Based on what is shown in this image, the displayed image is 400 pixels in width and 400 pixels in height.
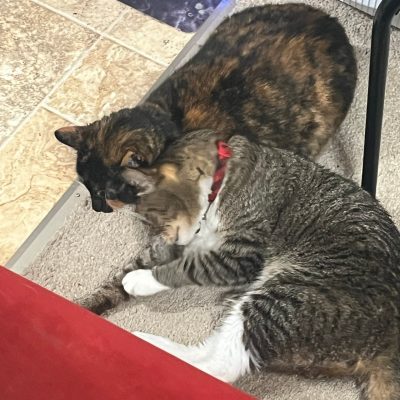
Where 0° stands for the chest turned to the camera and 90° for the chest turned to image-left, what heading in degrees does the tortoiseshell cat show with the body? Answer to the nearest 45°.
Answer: approximately 45°
